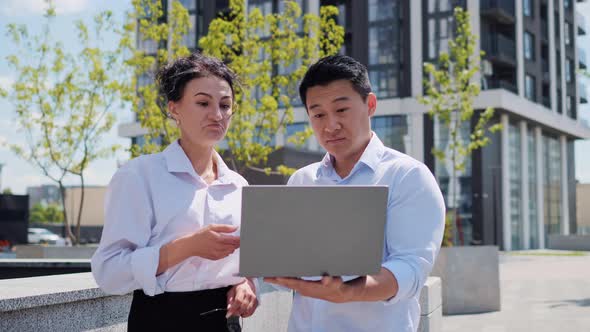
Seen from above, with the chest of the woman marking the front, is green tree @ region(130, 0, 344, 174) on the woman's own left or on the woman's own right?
on the woman's own left

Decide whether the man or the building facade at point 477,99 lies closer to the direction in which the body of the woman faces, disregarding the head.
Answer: the man

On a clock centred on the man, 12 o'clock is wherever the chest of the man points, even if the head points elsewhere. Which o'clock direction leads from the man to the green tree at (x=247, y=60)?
The green tree is roughly at 4 o'clock from the man.

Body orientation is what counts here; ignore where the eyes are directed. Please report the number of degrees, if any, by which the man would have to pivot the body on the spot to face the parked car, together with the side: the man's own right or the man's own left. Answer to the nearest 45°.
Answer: approximately 90° to the man's own right

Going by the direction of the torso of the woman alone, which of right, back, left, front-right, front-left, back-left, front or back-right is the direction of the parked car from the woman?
back-left

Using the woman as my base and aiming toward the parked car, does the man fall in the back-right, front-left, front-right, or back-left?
back-right
